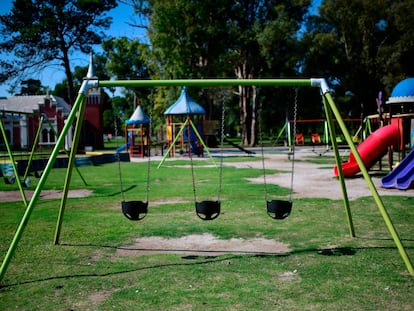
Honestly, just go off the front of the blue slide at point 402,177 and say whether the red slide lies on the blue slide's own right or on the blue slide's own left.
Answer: on the blue slide's own right

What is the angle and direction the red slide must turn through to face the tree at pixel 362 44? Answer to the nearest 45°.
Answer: approximately 90° to its right

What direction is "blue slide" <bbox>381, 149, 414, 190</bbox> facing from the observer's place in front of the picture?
facing the viewer and to the left of the viewer

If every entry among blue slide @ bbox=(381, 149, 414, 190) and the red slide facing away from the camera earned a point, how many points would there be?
0

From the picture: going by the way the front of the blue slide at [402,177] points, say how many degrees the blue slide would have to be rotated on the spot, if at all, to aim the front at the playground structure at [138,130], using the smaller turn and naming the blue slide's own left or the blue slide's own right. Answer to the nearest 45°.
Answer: approximately 90° to the blue slide's own right

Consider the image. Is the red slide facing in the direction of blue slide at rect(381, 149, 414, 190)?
no

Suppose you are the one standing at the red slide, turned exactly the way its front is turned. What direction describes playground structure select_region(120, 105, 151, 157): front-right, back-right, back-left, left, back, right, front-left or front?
front-right

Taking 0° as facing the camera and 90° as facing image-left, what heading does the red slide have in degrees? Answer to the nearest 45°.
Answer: approximately 90°

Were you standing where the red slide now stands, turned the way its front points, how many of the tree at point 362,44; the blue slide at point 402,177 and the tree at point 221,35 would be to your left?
1

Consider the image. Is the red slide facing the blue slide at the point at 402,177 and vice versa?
no

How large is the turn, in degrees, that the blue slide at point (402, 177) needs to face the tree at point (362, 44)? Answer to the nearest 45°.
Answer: approximately 135° to its right

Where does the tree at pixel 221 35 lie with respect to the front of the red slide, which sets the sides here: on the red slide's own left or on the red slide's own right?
on the red slide's own right

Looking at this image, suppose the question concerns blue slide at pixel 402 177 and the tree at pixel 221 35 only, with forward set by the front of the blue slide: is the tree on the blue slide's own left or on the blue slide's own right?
on the blue slide's own right

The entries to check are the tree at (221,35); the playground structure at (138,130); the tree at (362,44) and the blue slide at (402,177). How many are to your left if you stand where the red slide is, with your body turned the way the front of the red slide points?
1

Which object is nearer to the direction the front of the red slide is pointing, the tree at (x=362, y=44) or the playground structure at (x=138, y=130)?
the playground structure
